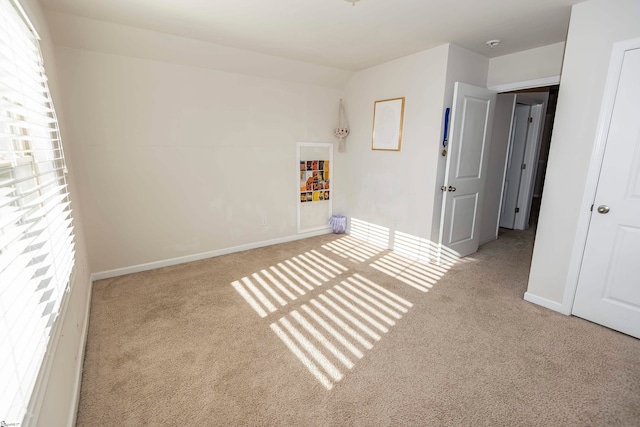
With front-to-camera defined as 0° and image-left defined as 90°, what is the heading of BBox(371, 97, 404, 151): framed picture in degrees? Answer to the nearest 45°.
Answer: approximately 45°

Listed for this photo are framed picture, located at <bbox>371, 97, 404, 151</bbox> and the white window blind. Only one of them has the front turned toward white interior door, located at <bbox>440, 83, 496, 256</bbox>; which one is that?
the white window blind

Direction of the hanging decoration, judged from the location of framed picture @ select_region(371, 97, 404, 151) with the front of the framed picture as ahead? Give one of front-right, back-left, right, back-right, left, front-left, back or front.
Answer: right

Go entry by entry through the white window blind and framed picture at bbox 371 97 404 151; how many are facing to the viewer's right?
1

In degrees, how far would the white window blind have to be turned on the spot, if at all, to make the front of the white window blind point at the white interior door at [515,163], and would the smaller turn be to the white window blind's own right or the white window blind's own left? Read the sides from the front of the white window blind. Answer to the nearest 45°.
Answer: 0° — it already faces it

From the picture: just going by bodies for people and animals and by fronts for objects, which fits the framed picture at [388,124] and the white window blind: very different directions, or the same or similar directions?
very different directions

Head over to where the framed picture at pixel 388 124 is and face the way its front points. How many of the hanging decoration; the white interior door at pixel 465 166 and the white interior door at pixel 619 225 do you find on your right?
1

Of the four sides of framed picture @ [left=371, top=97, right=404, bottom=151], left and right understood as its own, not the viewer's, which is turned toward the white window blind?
front

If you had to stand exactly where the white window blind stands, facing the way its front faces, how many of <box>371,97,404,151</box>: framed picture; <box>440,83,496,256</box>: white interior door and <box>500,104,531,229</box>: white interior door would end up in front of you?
3

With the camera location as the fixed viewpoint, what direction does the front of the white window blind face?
facing to the right of the viewer
